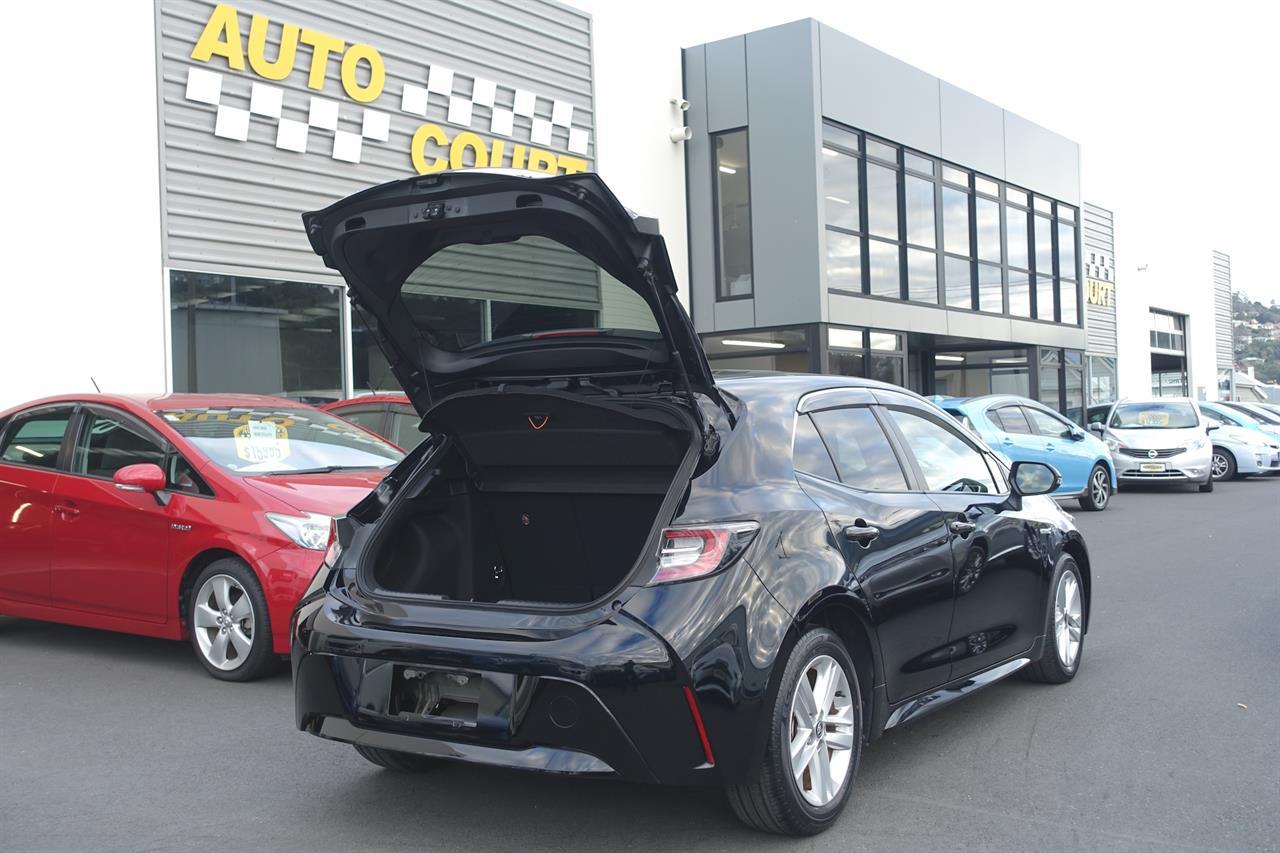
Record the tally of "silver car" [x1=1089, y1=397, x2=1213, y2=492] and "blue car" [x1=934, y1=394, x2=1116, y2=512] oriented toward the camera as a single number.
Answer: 1

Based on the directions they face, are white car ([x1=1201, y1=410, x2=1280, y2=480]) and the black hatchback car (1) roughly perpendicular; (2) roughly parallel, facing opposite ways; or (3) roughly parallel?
roughly perpendicular

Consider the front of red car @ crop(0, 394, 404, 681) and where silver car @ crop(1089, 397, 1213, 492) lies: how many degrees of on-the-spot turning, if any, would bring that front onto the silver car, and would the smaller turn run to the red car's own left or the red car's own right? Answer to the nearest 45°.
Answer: approximately 90° to the red car's own left

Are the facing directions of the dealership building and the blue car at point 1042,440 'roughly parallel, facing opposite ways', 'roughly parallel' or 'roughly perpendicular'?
roughly perpendicular

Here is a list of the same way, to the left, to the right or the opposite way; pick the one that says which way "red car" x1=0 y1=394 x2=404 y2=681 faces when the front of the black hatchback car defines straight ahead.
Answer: to the right

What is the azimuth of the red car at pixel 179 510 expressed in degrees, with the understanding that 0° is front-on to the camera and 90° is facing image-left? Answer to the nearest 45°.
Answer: approximately 315°

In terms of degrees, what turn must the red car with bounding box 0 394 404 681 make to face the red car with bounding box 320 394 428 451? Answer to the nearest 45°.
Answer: approximately 90° to its left

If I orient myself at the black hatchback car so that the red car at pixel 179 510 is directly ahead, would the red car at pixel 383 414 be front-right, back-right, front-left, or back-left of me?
front-right

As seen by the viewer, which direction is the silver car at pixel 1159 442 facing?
toward the camera

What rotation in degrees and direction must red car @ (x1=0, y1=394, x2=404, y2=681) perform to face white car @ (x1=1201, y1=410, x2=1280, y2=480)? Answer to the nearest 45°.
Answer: approximately 90° to its left

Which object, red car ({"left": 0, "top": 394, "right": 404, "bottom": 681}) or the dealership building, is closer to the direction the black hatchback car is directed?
the dealership building

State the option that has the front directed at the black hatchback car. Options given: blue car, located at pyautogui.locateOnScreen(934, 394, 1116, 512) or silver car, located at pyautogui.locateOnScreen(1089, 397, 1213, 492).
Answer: the silver car

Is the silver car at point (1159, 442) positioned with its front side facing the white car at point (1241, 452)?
no

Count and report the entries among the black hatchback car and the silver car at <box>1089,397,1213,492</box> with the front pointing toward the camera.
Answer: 1

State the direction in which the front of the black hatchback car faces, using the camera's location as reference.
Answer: facing away from the viewer and to the right of the viewer

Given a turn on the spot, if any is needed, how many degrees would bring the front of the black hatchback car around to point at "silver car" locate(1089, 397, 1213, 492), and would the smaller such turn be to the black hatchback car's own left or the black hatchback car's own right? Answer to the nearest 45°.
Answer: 0° — it already faces it

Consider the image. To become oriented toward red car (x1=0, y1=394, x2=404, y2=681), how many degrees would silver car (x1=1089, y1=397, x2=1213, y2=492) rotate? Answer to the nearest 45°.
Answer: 0° — it already faces it

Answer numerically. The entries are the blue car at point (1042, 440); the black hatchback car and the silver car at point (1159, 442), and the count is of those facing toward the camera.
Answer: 1
